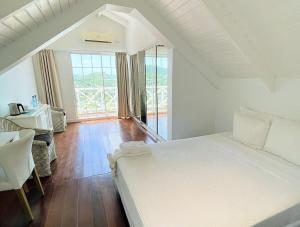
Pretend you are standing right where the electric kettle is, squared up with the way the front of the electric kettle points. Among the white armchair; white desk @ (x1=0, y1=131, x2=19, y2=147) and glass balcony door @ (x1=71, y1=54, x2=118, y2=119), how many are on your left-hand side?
2

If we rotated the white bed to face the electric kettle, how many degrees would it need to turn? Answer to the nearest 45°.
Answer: approximately 45° to its right

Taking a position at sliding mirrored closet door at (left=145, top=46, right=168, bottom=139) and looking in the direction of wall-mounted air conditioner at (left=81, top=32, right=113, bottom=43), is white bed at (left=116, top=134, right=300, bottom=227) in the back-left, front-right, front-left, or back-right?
back-left

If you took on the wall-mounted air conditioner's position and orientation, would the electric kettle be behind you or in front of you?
in front
